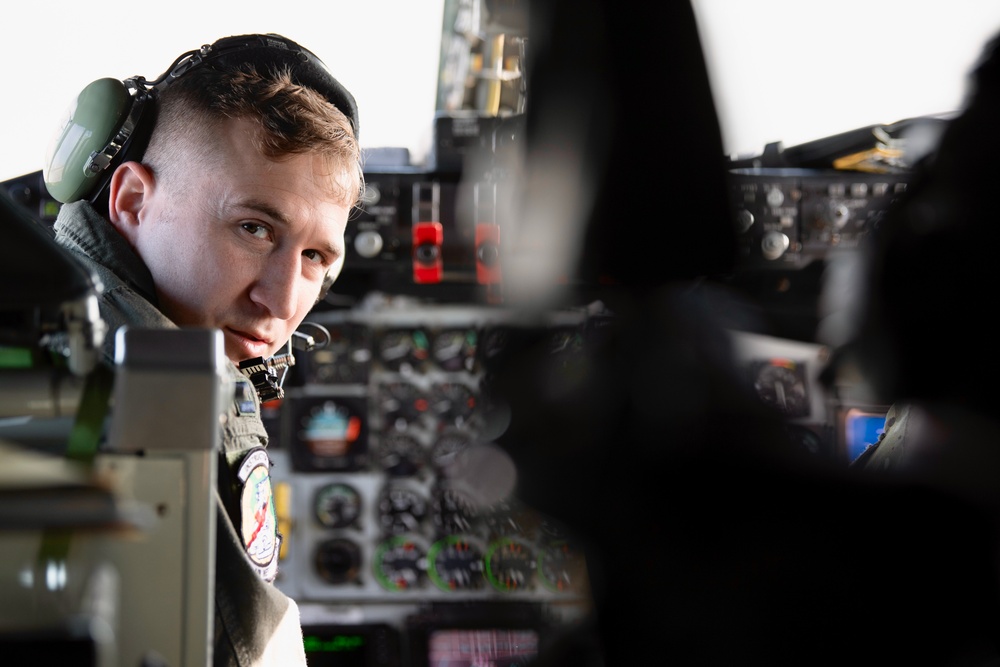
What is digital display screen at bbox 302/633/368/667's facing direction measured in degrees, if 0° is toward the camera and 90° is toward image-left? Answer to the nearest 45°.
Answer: approximately 0°

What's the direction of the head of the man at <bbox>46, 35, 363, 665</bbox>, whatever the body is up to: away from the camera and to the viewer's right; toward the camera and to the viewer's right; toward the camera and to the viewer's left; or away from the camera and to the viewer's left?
toward the camera and to the viewer's right

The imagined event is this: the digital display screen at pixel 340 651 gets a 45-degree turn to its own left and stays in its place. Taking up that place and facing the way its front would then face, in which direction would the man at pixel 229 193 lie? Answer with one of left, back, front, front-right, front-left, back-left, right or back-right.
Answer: front-right

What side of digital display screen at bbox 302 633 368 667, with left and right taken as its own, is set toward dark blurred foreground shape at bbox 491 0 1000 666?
front
